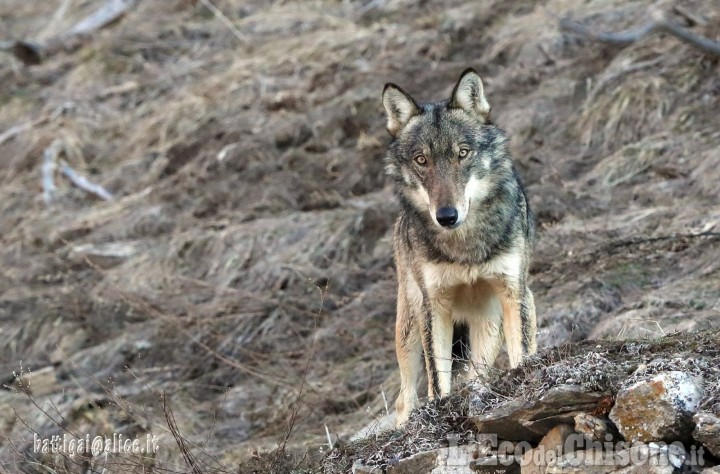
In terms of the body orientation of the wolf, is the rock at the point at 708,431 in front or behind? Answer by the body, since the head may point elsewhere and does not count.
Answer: in front

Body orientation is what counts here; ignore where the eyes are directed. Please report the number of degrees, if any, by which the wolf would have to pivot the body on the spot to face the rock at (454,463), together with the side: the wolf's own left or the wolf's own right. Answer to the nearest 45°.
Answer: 0° — it already faces it

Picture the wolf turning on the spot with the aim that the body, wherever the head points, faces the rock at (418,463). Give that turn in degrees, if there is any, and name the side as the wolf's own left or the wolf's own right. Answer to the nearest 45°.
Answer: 0° — it already faces it

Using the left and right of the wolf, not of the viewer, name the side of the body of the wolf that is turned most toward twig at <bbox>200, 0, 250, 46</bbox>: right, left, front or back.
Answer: back

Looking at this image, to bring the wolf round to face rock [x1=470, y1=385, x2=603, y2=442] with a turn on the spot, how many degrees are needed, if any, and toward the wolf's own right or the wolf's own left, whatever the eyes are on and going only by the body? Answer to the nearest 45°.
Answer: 0° — it already faces it

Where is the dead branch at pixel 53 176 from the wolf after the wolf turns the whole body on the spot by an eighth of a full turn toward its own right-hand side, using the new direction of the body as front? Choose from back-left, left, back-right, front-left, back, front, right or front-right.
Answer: right

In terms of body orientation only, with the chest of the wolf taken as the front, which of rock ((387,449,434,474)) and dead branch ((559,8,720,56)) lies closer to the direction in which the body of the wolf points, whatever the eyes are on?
the rock

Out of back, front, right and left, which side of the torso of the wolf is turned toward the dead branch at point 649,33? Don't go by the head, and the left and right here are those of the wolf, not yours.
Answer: back

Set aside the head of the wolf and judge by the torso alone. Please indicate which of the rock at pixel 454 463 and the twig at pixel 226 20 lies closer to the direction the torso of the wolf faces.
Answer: the rock

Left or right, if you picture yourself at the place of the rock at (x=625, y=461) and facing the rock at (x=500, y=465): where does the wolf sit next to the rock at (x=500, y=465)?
right

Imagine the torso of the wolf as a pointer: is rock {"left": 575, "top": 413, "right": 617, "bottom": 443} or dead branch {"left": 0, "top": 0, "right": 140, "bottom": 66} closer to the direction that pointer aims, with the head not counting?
the rock

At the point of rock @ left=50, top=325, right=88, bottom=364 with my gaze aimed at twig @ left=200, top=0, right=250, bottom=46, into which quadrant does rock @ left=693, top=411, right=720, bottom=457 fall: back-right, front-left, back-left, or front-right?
back-right

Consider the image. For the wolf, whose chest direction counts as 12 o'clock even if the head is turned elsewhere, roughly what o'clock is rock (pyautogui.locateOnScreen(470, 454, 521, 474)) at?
The rock is roughly at 12 o'clock from the wolf.

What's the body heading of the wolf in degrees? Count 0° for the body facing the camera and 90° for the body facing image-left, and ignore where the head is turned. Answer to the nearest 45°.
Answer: approximately 0°

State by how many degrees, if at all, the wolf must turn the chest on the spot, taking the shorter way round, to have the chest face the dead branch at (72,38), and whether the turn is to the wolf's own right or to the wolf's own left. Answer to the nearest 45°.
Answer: approximately 135° to the wolf's own right

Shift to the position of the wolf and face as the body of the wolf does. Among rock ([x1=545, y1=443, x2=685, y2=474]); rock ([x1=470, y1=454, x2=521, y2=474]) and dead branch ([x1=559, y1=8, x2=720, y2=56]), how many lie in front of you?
2

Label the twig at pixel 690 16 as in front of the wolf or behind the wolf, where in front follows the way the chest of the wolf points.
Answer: behind

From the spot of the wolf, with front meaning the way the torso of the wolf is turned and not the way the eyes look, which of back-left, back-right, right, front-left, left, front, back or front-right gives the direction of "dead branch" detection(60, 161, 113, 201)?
back-right
